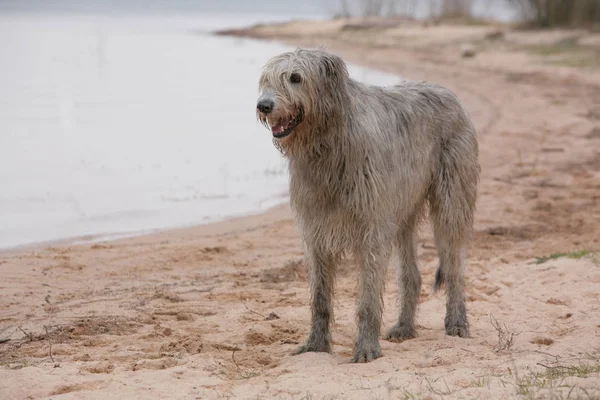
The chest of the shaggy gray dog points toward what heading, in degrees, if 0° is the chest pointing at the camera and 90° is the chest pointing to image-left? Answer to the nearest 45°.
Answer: approximately 45°
